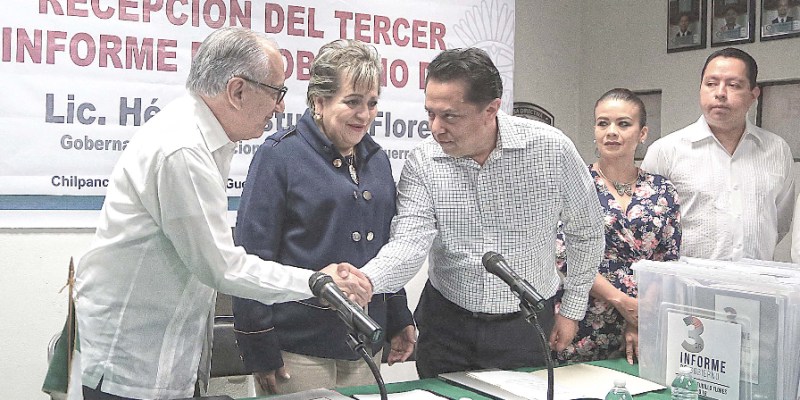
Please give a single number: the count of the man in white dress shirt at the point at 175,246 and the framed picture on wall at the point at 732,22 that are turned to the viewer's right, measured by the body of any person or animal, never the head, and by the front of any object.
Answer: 1

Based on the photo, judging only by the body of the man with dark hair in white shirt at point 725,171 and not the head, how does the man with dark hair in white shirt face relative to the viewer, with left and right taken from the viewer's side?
facing the viewer

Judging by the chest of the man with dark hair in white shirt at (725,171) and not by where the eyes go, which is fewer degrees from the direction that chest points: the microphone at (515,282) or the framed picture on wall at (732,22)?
the microphone

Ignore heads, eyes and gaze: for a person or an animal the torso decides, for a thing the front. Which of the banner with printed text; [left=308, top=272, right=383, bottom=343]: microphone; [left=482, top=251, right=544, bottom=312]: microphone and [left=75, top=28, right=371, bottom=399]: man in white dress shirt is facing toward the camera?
the banner with printed text

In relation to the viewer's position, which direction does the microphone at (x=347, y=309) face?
facing away from the viewer and to the left of the viewer

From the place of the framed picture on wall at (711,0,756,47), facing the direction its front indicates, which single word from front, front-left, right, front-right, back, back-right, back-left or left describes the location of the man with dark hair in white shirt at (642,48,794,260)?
front-left

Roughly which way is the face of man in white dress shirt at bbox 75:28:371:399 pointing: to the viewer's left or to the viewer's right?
to the viewer's right

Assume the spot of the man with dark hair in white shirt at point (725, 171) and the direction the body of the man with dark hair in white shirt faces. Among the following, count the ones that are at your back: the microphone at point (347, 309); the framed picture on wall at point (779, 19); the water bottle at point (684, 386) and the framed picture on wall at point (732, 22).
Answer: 2

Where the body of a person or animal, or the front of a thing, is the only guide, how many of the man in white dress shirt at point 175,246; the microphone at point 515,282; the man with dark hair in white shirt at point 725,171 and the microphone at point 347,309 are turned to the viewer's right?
1

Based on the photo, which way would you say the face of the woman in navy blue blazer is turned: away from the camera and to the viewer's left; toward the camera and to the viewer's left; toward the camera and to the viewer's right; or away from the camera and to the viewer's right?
toward the camera and to the viewer's right

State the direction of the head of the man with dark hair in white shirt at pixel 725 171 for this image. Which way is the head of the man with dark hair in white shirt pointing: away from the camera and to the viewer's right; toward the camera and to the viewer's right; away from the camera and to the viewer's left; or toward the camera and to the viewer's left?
toward the camera and to the viewer's left

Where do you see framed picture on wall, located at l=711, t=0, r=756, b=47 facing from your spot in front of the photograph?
facing the viewer and to the left of the viewer

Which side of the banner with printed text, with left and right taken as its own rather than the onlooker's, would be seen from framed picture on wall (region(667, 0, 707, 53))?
left

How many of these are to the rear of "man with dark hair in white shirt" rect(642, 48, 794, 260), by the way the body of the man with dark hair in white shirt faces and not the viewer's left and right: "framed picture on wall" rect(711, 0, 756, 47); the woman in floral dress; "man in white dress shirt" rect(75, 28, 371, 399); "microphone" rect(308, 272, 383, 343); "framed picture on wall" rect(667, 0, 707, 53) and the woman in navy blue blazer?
2

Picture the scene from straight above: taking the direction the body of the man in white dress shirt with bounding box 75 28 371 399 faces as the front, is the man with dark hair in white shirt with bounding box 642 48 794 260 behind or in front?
in front
